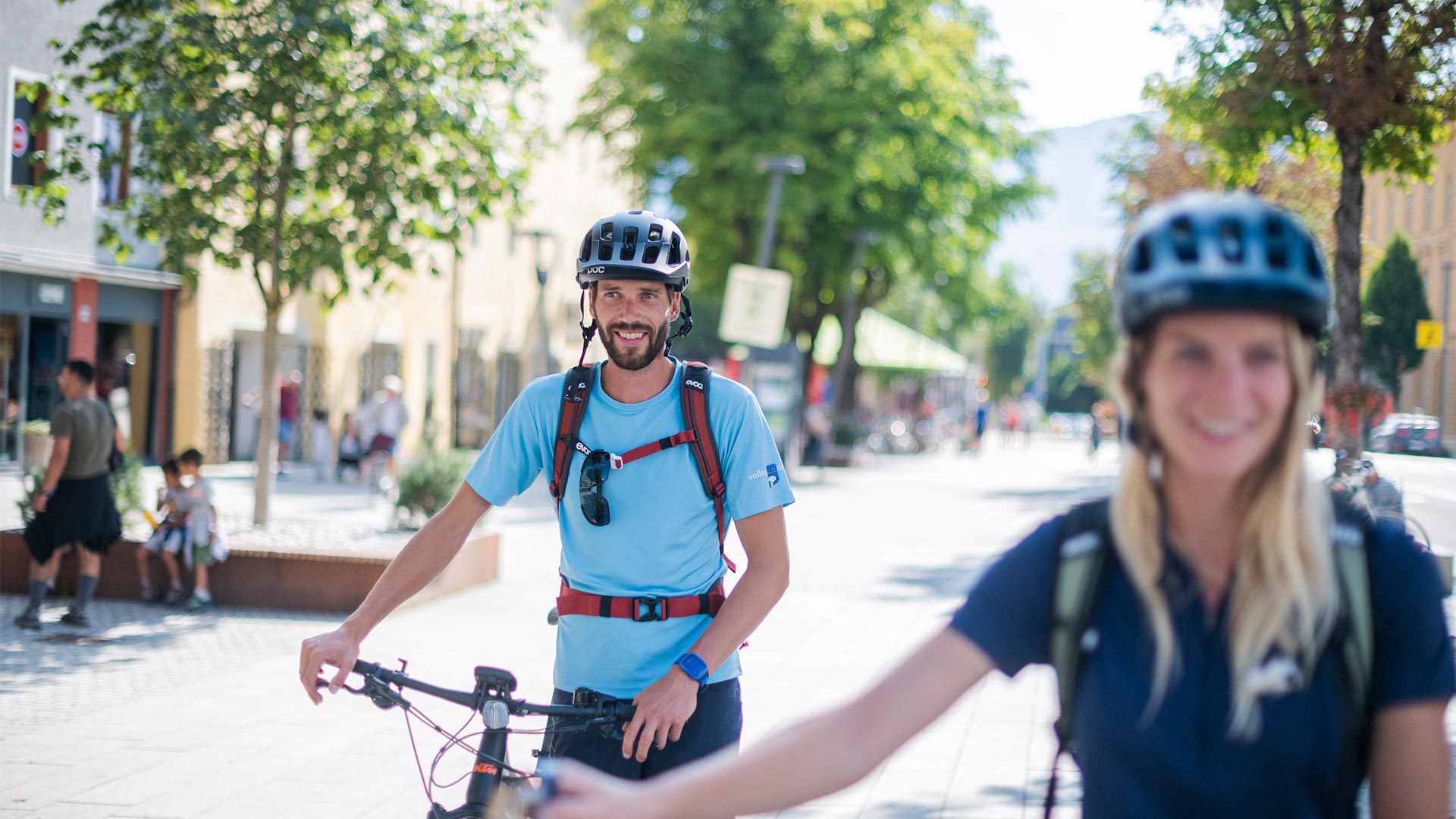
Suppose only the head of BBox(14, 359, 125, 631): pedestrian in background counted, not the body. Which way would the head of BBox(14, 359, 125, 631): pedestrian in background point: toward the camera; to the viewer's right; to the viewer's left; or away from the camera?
to the viewer's left

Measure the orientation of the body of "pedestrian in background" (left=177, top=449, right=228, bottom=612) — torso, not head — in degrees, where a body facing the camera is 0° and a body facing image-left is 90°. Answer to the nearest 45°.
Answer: approximately 45°

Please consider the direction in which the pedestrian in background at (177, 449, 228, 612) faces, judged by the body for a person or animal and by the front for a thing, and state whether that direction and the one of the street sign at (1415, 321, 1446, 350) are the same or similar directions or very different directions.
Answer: same or similar directions

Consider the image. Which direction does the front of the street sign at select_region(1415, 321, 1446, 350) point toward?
toward the camera

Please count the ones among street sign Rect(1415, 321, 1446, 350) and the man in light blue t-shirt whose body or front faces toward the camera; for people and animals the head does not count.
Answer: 2

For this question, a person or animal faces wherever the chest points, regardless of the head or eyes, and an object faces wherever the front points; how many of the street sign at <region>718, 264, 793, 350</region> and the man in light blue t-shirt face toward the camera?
2

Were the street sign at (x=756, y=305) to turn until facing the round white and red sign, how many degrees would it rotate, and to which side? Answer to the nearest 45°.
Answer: approximately 45° to its right

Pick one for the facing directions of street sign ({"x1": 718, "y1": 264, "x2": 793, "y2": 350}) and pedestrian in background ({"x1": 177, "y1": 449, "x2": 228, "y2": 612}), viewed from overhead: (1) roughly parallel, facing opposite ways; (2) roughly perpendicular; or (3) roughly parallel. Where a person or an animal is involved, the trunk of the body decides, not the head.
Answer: roughly parallel

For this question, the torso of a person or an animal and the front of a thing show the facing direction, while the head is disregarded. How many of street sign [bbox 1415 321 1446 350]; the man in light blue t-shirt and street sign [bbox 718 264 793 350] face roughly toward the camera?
3

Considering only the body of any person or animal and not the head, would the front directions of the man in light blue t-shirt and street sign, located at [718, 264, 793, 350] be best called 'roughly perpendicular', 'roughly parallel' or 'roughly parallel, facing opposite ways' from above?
roughly parallel

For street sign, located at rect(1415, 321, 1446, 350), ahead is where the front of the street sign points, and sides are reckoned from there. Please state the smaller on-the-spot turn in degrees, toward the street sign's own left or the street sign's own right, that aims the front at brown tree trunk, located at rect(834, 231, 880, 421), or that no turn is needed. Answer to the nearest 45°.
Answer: approximately 135° to the street sign's own right

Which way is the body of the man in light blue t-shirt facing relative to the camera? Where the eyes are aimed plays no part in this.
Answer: toward the camera
